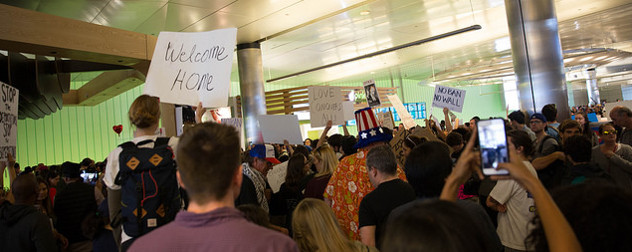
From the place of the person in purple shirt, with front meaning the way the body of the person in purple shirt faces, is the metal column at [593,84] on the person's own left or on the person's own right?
on the person's own right

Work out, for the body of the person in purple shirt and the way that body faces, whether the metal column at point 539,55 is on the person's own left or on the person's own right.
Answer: on the person's own right

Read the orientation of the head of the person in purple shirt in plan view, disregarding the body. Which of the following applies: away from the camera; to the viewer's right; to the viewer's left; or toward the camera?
away from the camera

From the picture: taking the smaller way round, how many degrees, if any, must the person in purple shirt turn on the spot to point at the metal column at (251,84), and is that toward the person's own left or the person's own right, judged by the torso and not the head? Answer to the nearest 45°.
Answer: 0° — they already face it

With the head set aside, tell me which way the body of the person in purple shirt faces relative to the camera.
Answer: away from the camera
